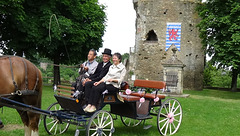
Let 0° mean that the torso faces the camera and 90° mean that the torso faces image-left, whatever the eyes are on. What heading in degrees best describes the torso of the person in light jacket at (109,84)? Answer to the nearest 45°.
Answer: approximately 45°

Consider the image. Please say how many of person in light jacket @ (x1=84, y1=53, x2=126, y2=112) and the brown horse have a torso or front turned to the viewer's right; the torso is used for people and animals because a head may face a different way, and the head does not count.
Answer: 0

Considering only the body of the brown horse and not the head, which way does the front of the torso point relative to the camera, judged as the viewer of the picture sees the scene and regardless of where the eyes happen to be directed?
to the viewer's left

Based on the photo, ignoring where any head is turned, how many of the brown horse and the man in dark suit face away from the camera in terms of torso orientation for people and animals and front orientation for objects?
0

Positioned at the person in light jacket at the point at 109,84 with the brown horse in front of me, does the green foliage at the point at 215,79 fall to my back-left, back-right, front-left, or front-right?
back-right

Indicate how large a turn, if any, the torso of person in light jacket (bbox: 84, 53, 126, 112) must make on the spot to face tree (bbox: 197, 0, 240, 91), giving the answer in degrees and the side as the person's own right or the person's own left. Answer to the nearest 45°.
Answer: approximately 180°

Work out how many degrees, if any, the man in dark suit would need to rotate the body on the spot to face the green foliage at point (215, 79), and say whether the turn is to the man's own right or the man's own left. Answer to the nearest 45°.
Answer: approximately 180°

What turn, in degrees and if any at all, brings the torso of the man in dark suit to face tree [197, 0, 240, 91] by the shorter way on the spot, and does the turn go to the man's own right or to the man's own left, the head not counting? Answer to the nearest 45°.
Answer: approximately 180°

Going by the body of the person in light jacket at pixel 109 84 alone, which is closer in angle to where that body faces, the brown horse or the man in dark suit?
the brown horse

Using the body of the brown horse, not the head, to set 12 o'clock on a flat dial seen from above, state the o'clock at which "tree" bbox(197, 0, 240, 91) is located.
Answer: The tree is roughly at 5 o'clock from the brown horse.
